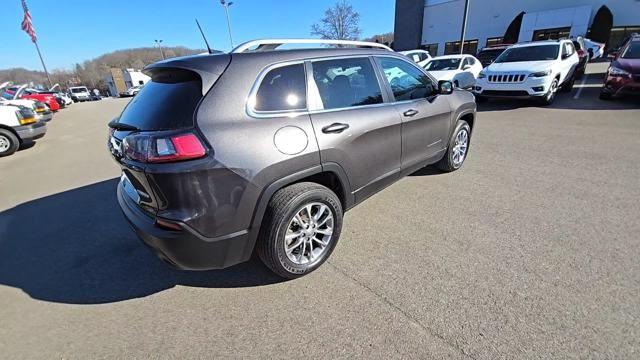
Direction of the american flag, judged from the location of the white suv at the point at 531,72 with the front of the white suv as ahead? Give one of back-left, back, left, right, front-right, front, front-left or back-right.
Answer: front-right

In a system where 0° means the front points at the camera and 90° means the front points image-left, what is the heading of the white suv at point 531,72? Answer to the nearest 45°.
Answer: approximately 45°

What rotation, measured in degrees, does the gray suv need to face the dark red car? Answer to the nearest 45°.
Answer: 0° — it already faces it

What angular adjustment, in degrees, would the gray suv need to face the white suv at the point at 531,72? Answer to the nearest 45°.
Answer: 0° — it already faces it

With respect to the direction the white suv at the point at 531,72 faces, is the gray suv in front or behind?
in front

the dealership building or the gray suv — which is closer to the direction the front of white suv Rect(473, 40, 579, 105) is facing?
the gray suv

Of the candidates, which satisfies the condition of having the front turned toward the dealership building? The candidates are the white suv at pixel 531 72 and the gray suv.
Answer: the gray suv

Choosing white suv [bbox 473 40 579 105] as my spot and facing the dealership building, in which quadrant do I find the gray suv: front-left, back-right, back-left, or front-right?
back-left

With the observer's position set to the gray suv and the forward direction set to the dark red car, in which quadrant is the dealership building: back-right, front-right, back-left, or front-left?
front-left

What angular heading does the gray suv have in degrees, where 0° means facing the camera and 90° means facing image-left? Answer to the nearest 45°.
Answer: approximately 225°

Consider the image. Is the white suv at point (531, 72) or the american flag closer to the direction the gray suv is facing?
the white suv

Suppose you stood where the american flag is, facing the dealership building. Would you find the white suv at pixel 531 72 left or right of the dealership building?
right

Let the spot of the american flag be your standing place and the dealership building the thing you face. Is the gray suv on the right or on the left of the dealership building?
right
